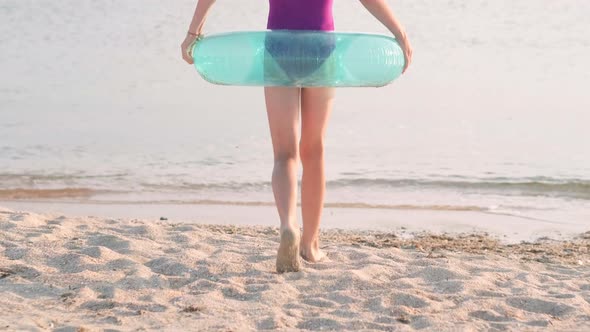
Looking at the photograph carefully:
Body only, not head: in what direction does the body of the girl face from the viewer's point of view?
away from the camera
